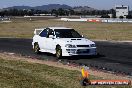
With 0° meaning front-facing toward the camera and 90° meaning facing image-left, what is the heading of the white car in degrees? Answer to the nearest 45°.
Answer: approximately 315°
